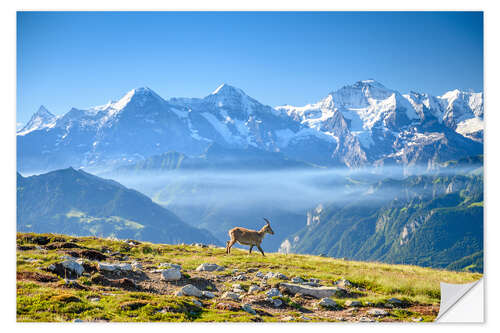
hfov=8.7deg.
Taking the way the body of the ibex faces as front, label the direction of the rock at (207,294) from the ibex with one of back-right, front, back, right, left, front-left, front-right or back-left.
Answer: right

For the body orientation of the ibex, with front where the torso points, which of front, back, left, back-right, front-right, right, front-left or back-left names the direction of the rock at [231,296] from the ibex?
right

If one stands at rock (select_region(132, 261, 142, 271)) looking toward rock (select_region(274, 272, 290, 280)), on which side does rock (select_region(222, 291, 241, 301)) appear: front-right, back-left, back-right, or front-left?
front-right

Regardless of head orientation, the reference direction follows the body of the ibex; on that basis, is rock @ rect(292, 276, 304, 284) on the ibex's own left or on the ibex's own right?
on the ibex's own right

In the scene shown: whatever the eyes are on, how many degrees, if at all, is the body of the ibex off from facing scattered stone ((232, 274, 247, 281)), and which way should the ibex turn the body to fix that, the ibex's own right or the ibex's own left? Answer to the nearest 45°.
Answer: approximately 90° to the ibex's own right

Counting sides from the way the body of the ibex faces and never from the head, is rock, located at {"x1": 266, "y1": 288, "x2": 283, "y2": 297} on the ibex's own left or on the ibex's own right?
on the ibex's own right

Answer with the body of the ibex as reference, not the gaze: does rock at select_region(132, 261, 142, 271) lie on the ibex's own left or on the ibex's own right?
on the ibex's own right

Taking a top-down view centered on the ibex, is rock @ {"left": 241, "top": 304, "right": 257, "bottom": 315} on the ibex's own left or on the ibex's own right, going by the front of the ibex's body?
on the ibex's own right

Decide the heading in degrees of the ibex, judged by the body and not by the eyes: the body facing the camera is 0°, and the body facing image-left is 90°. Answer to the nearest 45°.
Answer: approximately 270°
